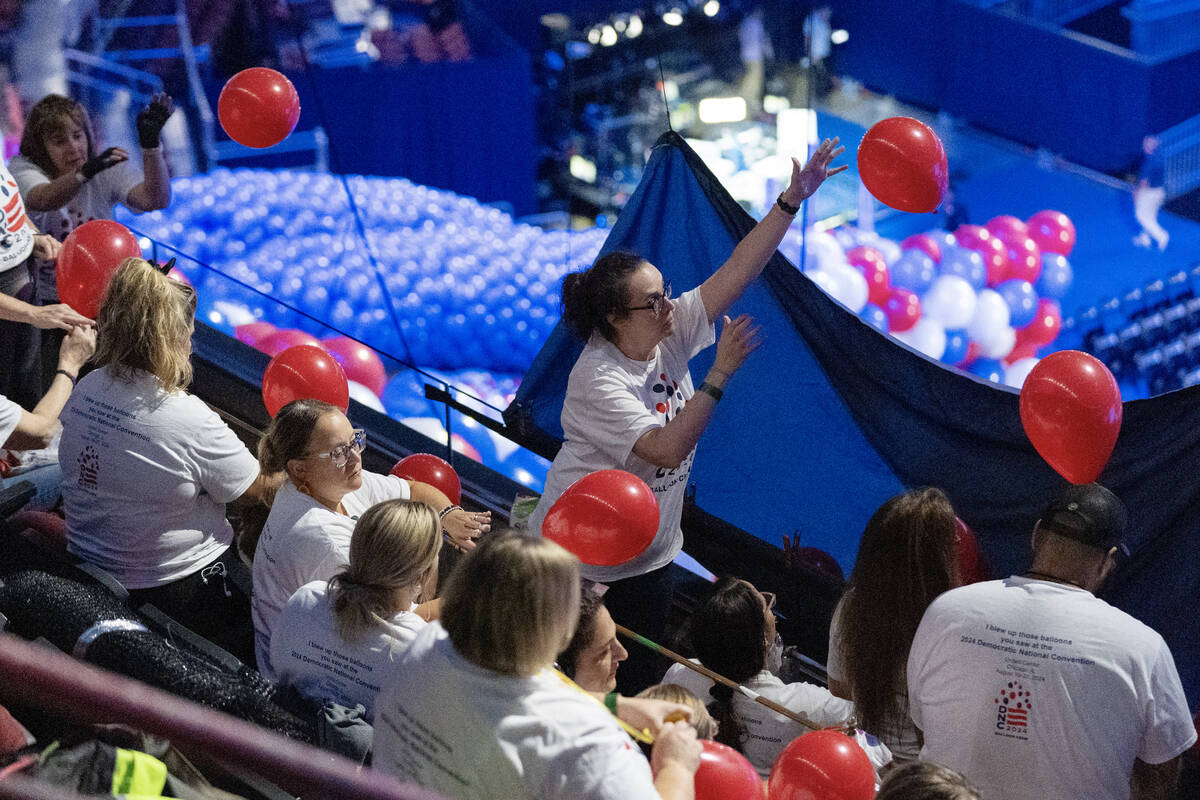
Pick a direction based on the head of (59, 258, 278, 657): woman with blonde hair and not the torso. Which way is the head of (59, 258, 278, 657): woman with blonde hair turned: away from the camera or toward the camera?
away from the camera

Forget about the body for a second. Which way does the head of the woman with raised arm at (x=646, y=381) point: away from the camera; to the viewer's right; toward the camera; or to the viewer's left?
to the viewer's right

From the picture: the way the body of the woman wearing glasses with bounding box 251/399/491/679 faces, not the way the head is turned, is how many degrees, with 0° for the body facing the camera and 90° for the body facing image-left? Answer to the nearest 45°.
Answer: approximately 270°

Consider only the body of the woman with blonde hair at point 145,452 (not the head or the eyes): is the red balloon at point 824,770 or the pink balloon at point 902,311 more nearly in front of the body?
the pink balloon

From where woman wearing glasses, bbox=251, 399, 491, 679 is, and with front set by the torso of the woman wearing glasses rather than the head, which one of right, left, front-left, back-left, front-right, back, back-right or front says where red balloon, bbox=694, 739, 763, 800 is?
front-right

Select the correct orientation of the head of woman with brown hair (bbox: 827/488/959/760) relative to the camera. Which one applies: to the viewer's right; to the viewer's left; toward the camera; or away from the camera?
away from the camera

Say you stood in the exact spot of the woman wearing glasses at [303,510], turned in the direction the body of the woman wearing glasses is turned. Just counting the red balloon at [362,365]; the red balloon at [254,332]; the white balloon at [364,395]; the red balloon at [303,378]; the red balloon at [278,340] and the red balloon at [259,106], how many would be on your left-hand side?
6

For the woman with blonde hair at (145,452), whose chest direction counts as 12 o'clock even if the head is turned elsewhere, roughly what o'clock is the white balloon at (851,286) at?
The white balloon is roughly at 12 o'clock from the woman with blonde hair.

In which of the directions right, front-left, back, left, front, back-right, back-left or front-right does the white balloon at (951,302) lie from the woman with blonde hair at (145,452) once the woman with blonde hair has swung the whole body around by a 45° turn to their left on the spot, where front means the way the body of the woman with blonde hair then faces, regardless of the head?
front-right

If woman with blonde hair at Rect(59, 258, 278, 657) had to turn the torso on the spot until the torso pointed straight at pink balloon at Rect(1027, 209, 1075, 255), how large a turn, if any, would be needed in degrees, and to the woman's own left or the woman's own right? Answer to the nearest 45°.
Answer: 0° — they already face it

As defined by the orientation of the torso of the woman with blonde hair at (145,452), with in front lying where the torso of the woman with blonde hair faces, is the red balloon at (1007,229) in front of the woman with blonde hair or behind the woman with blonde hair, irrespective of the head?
in front

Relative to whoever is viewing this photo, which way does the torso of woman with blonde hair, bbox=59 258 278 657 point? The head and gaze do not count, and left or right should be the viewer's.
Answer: facing away from the viewer and to the right of the viewer

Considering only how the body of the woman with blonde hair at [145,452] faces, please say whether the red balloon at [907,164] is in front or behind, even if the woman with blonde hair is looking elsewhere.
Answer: in front

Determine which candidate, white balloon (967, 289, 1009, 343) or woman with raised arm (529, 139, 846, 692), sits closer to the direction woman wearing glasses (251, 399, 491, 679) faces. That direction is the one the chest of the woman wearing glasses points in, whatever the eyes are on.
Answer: the woman with raised arm

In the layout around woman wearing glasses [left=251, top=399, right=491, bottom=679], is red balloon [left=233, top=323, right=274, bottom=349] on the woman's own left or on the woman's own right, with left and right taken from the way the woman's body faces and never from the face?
on the woman's own left

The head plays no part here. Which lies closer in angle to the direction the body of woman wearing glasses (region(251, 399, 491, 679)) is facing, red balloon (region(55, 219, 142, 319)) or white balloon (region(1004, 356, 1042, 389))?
the white balloon

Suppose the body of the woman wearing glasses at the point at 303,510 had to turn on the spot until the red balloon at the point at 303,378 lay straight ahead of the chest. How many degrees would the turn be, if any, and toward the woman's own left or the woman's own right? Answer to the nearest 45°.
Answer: approximately 90° to the woman's own left
